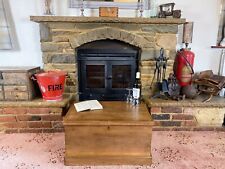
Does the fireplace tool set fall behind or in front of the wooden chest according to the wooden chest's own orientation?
behind

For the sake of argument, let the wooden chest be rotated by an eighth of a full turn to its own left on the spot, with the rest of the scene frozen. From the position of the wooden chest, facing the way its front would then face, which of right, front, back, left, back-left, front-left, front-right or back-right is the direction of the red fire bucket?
back

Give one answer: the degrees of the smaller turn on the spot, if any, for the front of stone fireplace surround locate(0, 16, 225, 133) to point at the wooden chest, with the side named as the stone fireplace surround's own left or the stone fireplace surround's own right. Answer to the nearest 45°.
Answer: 0° — it already faces it

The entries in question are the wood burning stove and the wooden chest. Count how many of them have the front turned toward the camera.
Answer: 2

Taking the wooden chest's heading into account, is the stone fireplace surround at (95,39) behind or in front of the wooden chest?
behind

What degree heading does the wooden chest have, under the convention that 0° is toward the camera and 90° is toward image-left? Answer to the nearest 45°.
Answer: approximately 0°

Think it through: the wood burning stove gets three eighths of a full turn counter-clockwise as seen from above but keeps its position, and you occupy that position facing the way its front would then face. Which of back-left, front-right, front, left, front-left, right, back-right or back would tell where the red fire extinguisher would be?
front-right

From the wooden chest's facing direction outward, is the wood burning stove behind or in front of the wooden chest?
behind

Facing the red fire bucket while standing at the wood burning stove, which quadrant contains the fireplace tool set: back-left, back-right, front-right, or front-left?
back-left

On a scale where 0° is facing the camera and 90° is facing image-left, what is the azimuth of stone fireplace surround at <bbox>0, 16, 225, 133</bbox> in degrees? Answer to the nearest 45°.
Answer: approximately 0°

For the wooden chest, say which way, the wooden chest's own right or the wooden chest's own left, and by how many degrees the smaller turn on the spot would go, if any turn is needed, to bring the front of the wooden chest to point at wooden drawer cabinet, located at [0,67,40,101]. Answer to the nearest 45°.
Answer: approximately 135° to the wooden chest's own right
